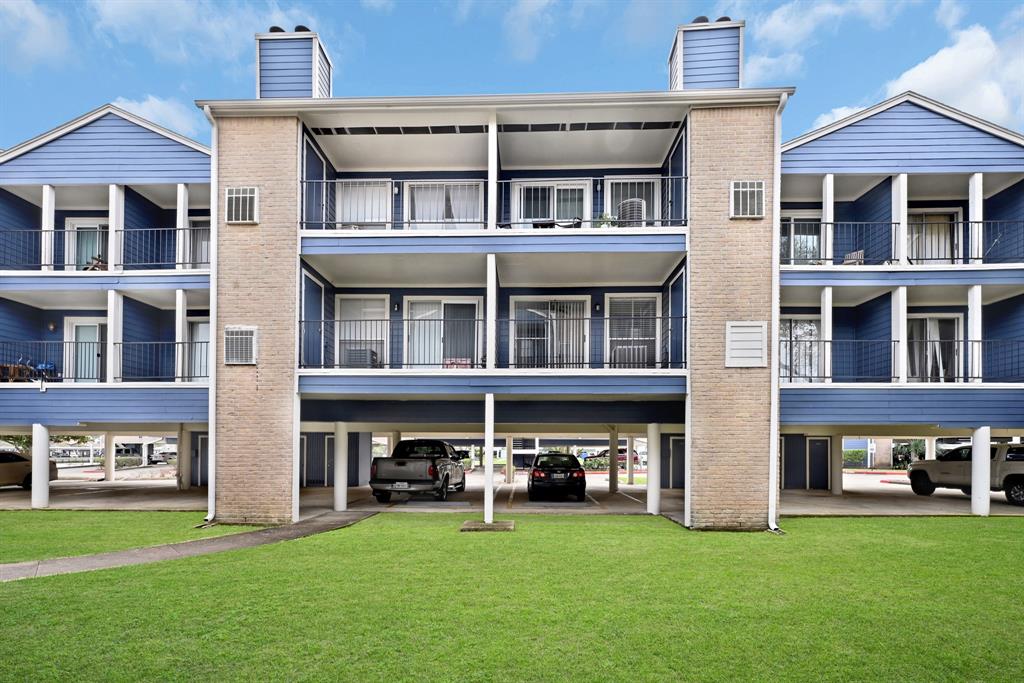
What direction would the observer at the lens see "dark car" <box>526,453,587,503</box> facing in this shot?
facing away from the viewer

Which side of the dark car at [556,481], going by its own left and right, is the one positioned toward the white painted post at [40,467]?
left

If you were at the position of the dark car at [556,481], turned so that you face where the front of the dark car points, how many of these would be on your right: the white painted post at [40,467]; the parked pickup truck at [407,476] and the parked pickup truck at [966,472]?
1

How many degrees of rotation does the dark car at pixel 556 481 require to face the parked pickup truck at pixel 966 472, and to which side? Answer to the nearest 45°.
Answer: approximately 90° to its right

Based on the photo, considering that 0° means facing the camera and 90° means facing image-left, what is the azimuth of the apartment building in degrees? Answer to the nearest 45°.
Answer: approximately 0°

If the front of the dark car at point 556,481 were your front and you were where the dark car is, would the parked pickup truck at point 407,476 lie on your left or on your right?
on your left

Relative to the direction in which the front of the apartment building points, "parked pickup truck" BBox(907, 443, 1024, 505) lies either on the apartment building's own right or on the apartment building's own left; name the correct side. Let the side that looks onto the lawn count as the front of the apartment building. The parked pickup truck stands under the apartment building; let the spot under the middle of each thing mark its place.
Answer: on the apartment building's own left
